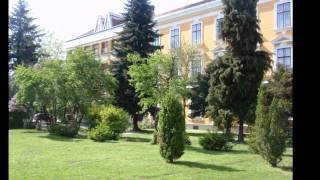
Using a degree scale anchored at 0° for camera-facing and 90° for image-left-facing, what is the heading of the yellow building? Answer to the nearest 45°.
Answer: approximately 45°

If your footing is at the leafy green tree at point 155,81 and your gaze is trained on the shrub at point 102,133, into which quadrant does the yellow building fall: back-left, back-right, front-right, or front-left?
back-right

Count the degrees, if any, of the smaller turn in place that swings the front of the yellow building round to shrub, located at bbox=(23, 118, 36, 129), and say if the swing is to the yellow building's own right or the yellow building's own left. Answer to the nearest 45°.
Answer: approximately 45° to the yellow building's own right

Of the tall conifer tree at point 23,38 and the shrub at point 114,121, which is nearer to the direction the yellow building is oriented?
the shrub

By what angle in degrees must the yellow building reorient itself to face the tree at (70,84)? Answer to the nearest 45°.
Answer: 0° — it already faces it

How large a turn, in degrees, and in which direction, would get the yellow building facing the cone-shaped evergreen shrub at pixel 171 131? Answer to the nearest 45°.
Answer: approximately 45° to its left

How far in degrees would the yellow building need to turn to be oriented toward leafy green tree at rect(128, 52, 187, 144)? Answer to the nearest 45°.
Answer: approximately 45° to its left

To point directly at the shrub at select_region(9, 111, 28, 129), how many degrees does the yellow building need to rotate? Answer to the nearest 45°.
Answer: approximately 45° to its right
